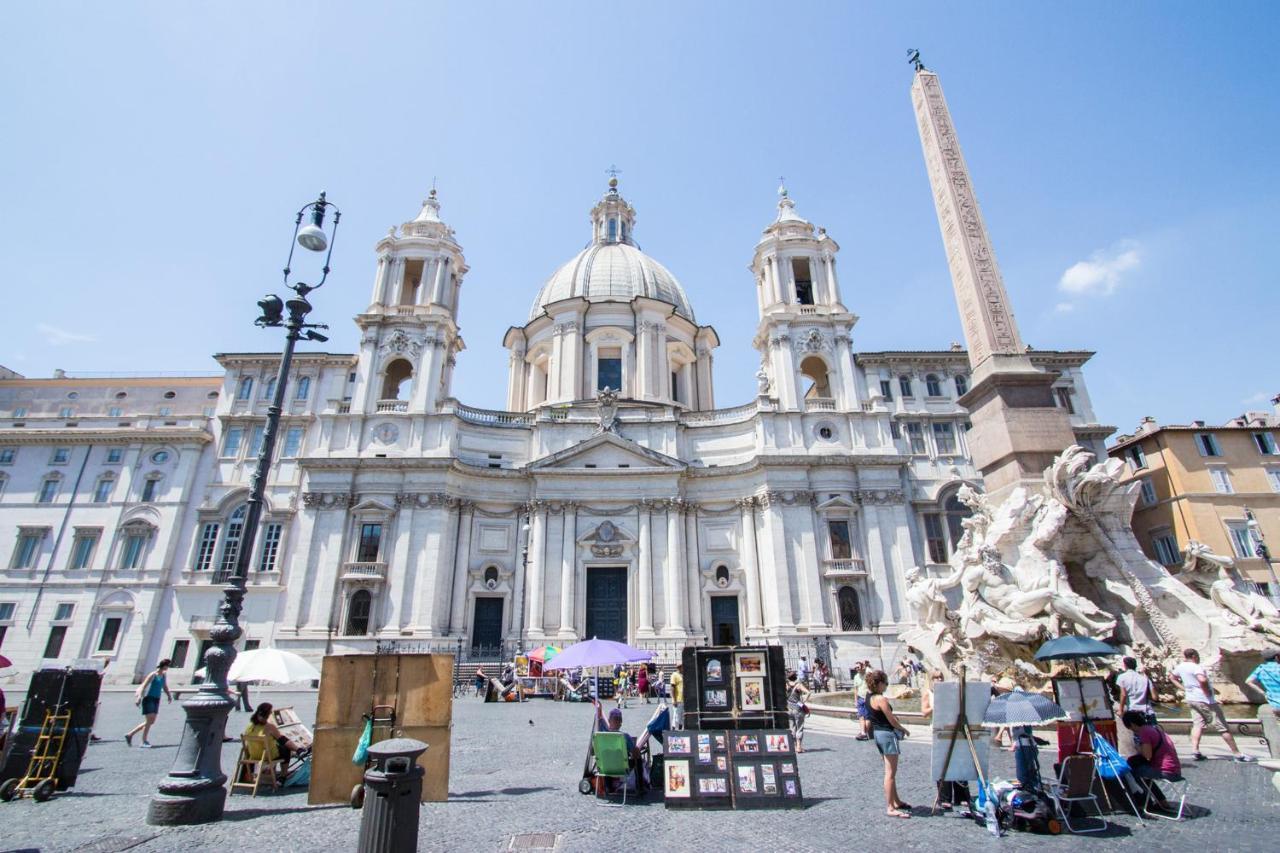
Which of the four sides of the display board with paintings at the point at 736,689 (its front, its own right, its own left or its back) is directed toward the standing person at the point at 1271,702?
left

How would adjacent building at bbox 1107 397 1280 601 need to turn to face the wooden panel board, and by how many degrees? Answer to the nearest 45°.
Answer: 0° — it already faces it

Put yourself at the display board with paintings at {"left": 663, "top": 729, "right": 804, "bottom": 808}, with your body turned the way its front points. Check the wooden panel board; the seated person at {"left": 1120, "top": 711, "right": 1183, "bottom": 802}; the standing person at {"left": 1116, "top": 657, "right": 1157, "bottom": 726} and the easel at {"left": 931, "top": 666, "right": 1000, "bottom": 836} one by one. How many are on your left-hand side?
3

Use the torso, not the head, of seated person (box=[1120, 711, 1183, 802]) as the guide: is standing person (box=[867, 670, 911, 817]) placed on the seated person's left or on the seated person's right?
on the seated person's left

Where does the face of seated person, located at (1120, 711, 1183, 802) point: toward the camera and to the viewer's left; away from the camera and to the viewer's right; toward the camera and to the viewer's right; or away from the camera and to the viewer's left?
away from the camera and to the viewer's left

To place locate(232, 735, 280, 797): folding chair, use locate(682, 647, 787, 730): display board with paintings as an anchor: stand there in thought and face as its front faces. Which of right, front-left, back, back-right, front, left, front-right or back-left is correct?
right

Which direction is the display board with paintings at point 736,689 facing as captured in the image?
toward the camera

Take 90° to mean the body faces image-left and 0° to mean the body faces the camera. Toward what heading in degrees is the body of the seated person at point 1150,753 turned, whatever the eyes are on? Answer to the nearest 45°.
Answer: approximately 135°

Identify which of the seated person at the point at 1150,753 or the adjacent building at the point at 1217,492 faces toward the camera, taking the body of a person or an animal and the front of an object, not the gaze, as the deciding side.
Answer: the adjacent building

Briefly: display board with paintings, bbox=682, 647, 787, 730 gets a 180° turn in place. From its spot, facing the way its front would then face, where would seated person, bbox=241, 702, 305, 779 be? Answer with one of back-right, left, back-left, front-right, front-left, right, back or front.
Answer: left

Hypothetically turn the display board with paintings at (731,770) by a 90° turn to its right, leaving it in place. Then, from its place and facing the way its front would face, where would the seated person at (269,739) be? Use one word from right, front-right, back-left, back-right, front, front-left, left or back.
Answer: front

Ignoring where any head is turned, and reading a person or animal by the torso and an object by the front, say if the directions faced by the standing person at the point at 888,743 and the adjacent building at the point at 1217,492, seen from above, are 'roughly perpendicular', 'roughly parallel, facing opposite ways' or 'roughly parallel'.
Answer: roughly perpendicular

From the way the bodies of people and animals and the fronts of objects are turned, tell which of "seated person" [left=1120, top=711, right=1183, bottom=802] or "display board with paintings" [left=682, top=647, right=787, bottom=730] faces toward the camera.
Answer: the display board with paintings

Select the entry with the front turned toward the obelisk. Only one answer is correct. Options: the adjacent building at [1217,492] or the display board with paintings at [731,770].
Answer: the adjacent building

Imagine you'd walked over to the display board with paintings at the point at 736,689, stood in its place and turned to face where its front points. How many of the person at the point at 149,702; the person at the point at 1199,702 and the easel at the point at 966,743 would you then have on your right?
1

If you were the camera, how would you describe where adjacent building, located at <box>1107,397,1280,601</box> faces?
facing the viewer
